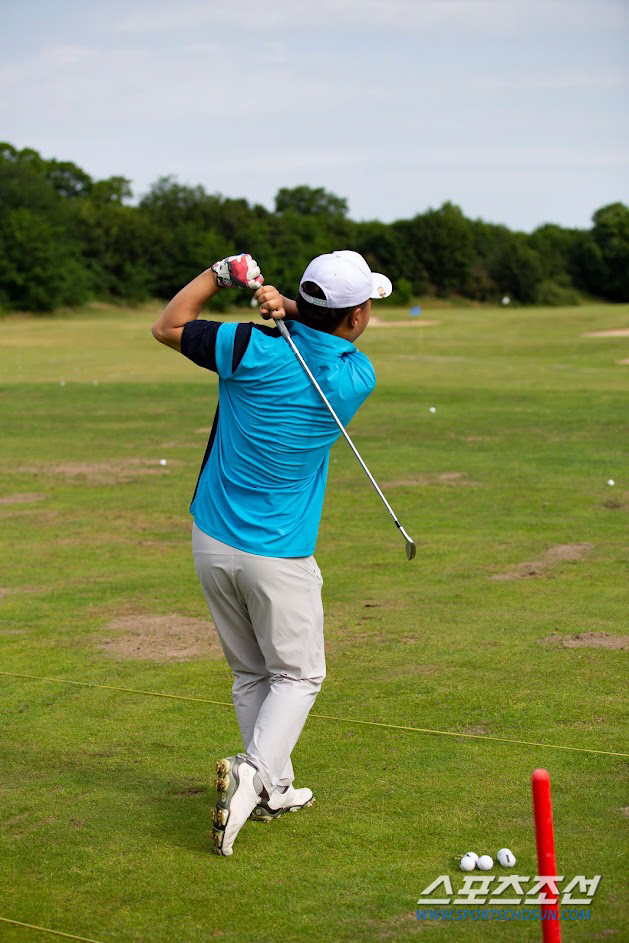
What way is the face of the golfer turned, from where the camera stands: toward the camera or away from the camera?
away from the camera

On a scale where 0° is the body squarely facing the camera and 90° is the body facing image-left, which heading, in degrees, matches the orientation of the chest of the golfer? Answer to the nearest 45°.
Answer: approximately 225°

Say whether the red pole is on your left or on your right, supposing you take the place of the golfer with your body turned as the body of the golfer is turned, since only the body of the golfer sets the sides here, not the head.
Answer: on your right
